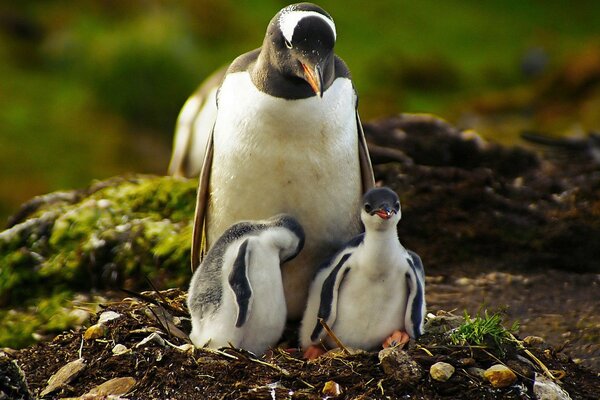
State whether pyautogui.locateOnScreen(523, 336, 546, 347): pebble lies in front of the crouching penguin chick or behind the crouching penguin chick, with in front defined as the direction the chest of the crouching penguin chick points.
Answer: in front

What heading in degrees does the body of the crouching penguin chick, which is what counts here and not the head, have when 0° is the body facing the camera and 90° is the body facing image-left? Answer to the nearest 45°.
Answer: approximately 270°

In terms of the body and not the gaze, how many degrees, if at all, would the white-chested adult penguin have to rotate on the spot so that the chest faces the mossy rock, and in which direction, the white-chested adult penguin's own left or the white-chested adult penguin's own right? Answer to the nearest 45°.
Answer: approximately 135° to the white-chested adult penguin's own right

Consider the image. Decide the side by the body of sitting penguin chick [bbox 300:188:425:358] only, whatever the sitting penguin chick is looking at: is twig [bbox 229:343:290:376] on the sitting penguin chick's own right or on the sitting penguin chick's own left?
on the sitting penguin chick's own right

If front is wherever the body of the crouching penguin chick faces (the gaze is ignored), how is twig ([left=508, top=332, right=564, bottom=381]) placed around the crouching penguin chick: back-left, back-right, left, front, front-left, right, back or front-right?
front

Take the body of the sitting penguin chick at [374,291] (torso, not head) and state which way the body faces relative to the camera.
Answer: toward the camera

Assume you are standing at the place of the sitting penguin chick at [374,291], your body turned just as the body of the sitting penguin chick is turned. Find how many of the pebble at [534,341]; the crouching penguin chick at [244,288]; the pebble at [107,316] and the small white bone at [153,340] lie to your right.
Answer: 3

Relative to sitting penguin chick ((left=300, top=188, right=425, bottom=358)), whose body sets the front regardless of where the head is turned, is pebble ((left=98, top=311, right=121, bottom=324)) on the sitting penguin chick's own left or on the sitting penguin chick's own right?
on the sitting penguin chick's own right

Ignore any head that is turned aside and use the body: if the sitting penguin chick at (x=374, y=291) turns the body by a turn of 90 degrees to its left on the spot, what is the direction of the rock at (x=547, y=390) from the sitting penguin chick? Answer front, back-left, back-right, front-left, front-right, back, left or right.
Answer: front

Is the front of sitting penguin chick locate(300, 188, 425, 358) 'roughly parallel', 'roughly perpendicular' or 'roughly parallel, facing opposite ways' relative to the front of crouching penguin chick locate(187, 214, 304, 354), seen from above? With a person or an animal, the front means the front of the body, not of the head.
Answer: roughly perpendicular

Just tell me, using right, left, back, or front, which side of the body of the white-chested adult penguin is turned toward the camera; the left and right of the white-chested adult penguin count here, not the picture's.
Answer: front

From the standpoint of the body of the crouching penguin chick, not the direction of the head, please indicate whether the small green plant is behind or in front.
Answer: in front
